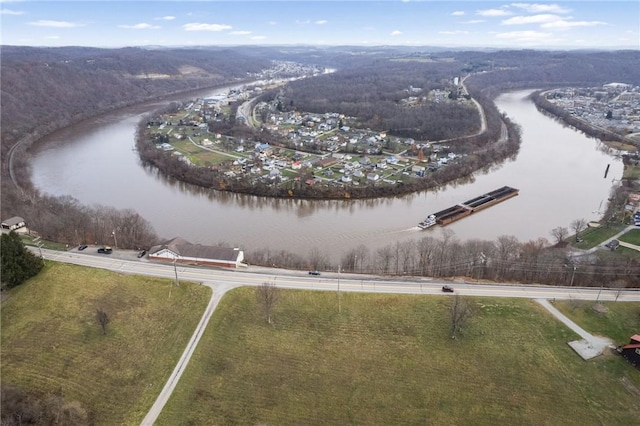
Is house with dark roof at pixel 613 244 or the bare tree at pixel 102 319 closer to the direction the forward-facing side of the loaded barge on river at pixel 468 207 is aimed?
the house with dark roof

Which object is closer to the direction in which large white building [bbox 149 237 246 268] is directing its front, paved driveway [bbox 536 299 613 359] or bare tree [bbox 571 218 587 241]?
the paved driveway

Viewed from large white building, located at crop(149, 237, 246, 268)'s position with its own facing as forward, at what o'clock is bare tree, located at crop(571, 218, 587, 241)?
The bare tree is roughly at 9 o'clock from the large white building.

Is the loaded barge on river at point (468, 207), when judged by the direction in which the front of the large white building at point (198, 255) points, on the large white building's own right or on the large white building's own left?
on the large white building's own left

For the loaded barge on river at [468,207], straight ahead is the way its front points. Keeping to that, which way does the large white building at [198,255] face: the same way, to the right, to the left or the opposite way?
to the right

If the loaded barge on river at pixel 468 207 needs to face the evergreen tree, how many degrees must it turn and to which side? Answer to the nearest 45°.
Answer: approximately 180°

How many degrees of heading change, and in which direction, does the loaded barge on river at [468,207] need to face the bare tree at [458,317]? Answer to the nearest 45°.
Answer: approximately 135° to its right

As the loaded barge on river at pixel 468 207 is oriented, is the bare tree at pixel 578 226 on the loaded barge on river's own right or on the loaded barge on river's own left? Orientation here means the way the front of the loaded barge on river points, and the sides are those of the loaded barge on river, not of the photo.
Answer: on the loaded barge on river's own right

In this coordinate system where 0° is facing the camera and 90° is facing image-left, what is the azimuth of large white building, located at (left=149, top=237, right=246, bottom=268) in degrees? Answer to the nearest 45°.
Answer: approximately 0°

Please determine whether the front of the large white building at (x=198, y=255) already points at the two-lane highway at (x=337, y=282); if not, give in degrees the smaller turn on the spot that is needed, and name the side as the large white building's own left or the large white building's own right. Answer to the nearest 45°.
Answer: approximately 45° to the large white building's own left

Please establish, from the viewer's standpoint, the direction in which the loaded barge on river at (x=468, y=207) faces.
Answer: facing away from the viewer and to the right of the viewer

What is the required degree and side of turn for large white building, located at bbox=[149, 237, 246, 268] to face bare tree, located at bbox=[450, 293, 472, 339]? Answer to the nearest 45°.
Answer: approximately 45° to its left

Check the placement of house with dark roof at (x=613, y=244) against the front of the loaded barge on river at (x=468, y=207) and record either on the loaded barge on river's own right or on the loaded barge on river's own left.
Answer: on the loaded barge on river's own right

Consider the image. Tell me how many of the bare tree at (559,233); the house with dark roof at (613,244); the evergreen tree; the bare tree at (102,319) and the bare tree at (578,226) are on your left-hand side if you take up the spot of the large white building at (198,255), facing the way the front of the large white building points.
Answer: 3

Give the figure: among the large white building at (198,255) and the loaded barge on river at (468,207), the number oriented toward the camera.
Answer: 1

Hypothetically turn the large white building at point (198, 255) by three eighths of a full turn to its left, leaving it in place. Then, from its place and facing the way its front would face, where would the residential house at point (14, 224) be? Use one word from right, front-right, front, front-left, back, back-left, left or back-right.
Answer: left
